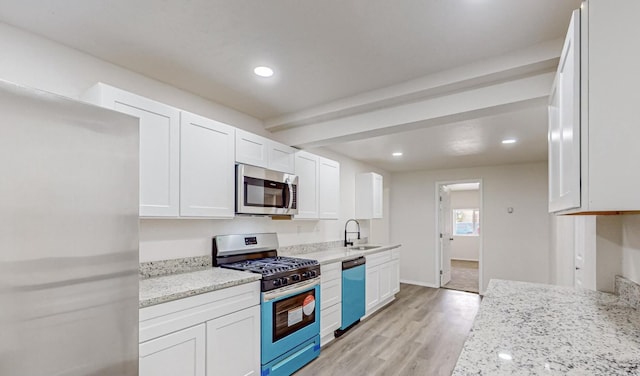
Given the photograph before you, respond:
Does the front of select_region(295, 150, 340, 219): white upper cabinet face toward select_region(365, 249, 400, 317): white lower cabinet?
no

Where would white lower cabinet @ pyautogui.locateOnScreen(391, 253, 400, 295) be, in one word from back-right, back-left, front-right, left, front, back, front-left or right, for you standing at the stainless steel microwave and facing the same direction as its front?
left

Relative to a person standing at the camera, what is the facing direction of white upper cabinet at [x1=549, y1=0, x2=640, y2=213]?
facing to the left of the viewer

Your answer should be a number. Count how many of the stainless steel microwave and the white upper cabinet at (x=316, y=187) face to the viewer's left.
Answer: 0

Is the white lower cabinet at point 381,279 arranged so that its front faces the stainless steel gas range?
no

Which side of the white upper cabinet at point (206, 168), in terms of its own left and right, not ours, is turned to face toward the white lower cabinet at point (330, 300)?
left

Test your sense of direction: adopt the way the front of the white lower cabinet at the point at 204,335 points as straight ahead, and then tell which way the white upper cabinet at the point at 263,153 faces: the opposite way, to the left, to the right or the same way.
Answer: the same way

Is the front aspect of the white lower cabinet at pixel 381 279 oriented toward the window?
no

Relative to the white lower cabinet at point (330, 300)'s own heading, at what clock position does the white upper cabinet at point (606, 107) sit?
The white upper cabinet is roughly at 1 o'clock from the white lower cabinet.

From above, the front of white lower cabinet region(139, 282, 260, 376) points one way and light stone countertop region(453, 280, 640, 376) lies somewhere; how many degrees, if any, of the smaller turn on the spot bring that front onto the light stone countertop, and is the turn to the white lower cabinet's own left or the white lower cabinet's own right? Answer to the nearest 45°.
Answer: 0° — it already faces it

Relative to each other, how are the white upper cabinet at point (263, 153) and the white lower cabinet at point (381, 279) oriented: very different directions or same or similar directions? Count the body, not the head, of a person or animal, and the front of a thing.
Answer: same or similar directions

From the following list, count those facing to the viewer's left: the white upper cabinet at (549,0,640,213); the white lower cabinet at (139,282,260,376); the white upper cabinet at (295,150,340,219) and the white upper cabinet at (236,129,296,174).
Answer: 1

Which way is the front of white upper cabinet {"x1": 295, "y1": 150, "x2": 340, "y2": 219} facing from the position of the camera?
facing the viewer and to the right of the viewer

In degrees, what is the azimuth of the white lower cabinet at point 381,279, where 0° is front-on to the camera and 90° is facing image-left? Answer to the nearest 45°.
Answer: approximately 315°

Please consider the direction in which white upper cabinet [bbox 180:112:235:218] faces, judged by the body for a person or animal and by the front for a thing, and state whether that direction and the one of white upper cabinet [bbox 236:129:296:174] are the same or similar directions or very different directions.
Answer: same or similar directions
